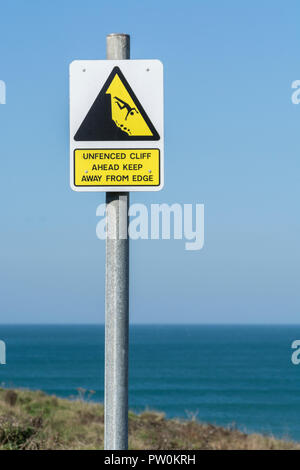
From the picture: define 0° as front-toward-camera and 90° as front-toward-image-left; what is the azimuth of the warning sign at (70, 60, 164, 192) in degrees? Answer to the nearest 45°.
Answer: approximately 0°
